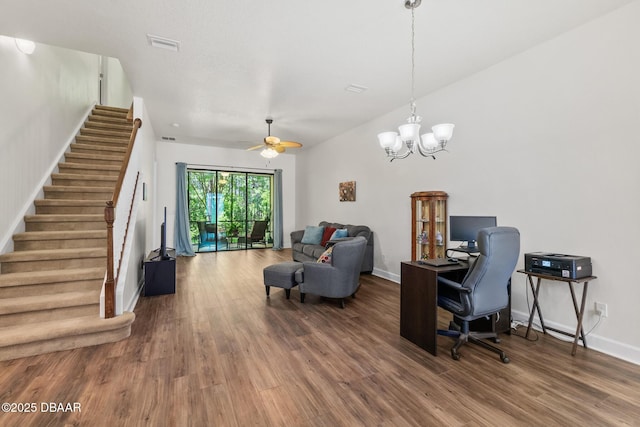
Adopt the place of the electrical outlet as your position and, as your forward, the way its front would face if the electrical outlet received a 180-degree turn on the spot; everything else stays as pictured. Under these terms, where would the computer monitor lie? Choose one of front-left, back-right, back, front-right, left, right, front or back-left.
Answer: back-left

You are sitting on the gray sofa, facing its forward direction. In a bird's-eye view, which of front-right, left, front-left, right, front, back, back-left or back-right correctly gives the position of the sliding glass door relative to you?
right

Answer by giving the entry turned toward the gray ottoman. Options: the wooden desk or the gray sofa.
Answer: the gray sofa

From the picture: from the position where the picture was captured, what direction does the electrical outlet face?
facing the viewer and to the left of the viewer

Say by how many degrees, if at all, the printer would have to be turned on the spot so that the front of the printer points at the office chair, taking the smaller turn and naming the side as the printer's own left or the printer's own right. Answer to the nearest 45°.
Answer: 0° — it already faces it

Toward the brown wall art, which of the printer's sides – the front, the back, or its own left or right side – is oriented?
right

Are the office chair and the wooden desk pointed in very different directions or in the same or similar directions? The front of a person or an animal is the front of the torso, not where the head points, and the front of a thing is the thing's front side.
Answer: very different directions

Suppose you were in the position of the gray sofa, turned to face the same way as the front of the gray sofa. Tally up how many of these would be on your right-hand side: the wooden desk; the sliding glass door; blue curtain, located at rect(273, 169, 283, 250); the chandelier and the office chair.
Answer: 2

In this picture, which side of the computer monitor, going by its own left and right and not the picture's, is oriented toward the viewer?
front

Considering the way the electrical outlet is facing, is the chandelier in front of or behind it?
in front
